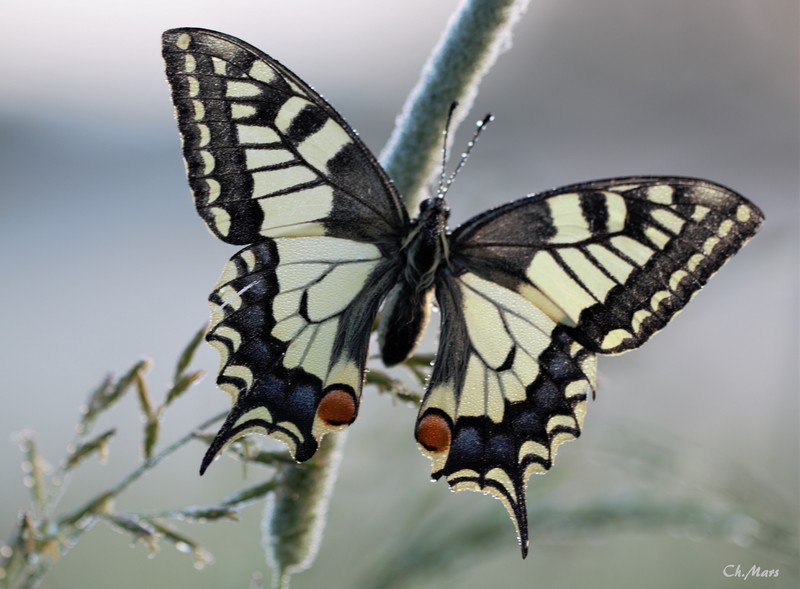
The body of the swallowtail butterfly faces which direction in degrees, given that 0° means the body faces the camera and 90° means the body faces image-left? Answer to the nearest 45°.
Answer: approximately 180°
